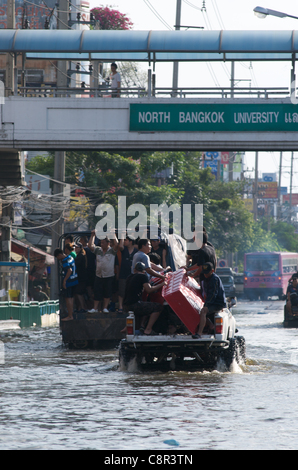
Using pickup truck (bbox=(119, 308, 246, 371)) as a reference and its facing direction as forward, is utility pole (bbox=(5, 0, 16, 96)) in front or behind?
in front

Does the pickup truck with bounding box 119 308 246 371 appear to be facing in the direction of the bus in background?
yes

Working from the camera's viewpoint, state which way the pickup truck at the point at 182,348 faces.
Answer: facing away from the viewer

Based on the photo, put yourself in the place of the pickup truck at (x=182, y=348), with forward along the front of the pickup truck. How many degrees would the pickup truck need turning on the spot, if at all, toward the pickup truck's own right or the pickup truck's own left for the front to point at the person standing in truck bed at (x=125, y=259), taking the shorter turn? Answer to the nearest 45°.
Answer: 0° — it already faces them

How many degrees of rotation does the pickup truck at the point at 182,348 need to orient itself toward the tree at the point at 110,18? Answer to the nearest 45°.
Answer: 0° — it already faces it
